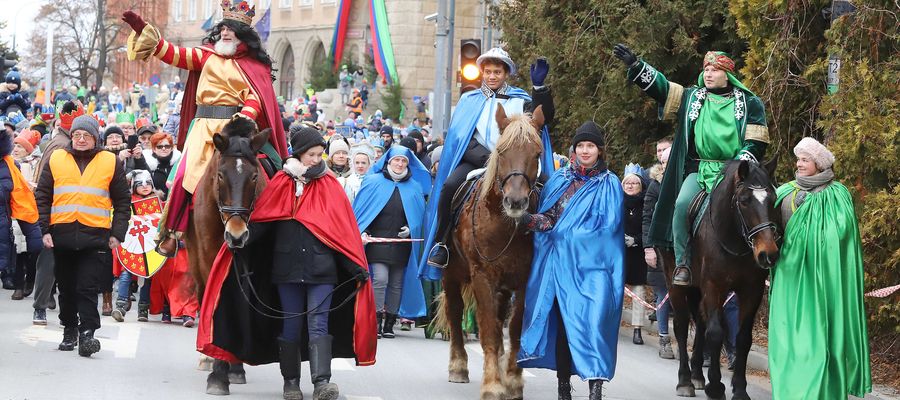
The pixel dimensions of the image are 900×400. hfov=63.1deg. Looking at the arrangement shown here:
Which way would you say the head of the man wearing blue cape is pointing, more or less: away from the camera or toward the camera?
toward the camera

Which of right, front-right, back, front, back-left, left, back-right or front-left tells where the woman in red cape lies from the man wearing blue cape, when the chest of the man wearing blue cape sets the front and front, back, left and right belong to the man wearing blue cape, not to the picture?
front-right

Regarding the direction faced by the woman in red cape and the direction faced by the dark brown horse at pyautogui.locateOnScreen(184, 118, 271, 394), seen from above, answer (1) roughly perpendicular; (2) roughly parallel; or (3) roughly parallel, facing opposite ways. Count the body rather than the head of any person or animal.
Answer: roughly parallel

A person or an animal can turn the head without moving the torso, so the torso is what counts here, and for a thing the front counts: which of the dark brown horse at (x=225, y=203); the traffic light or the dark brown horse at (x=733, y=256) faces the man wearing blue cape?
the traffic light

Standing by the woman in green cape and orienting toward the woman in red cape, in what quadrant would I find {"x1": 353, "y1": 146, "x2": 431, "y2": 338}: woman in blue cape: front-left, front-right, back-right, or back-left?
front-right

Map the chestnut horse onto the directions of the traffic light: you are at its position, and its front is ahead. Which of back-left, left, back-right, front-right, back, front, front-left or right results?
front

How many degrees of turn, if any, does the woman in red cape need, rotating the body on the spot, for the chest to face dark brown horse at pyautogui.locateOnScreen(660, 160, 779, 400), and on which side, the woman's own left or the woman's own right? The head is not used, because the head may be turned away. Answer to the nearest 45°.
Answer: approximately 90° to the woman's own left

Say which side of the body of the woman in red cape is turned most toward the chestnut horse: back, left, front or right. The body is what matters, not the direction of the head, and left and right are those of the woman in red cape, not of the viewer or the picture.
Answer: left

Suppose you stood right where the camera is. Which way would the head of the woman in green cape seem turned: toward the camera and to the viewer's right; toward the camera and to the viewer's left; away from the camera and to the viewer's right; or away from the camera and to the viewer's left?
toward the camera and to the viewer's left

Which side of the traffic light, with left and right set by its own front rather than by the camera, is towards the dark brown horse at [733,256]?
front

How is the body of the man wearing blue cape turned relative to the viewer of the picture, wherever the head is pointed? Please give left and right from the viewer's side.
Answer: facing the viewer

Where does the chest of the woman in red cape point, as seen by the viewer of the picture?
toward the camera
